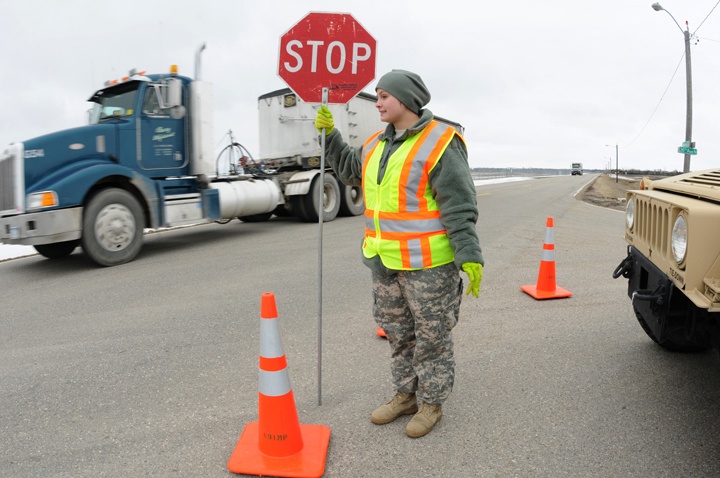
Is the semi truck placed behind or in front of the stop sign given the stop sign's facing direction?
behind

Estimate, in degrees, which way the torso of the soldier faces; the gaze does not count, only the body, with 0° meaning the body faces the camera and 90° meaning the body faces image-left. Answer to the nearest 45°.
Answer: approximately 45°

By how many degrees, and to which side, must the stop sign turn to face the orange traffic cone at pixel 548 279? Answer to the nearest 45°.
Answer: approximately 135° to its left
